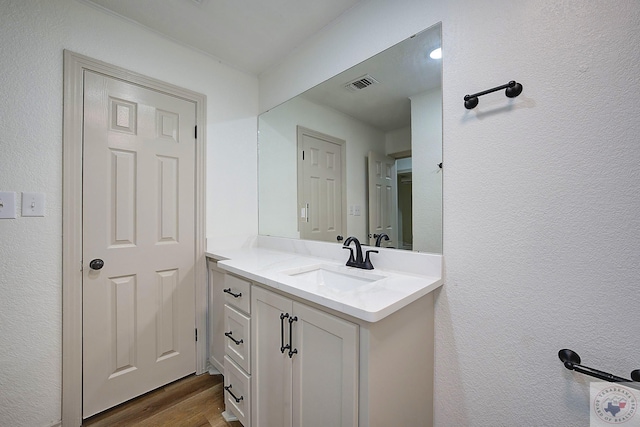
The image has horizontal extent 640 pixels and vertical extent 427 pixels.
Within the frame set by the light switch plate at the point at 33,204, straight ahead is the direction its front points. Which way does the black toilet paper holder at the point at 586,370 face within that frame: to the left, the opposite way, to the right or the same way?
to the right

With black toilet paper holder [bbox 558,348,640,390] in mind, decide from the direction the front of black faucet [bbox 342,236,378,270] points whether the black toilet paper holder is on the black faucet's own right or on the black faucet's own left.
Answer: on the black faucet's own left

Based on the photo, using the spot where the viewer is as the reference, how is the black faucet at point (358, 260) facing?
facing the viewer and to the left of the viewer

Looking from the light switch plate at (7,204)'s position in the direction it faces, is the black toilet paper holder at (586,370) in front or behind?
in front

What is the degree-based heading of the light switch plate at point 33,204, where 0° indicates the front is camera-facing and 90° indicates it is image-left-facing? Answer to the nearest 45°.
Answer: approximately 0°

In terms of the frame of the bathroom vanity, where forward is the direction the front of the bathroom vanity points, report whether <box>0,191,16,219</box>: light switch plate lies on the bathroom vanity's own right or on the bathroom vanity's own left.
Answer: on the bathroom vanity's own right

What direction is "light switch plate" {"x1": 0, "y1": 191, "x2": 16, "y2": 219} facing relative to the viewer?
toward the camera

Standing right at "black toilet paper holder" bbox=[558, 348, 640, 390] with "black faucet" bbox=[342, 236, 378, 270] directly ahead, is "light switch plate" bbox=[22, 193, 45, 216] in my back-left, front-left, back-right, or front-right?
front-left

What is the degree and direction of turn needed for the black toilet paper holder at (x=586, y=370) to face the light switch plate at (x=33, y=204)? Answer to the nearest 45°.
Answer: approximately 45° to its right

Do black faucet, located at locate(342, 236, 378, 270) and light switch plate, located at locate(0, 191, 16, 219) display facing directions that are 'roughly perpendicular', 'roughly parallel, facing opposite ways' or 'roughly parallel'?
roughly perpendicular

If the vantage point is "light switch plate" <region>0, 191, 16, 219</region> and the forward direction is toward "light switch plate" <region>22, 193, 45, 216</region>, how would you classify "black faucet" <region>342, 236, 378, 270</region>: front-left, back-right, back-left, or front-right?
front-right

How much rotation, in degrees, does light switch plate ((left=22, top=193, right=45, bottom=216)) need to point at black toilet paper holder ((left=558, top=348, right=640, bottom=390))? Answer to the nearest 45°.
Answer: approximately 45° to its left

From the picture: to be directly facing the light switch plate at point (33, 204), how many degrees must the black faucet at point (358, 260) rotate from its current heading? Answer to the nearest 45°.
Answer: approximately 45° to its right
